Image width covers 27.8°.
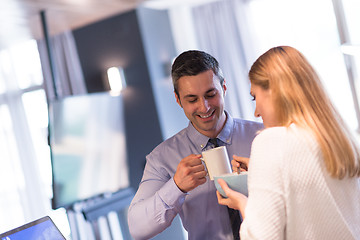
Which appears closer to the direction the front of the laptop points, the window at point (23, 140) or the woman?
the woman

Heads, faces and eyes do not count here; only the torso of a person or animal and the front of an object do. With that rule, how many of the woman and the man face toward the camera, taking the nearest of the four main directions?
1

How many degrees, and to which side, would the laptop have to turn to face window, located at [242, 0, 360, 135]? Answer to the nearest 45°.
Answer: approximately 90° to its left

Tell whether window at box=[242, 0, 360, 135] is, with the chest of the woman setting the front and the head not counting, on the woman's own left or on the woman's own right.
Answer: on the woman's own right

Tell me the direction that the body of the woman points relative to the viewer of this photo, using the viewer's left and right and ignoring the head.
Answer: facing away from the viewer and to the left of the viewer

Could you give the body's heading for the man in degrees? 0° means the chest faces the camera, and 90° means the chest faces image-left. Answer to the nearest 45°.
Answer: approximately 0°

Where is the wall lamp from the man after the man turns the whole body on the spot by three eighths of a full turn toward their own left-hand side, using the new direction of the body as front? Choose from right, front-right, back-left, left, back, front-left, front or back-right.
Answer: front-left

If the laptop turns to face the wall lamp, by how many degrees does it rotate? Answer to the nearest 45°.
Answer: approximately 135° to its left

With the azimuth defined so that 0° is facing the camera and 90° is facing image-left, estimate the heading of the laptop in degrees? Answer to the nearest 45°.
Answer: approximately 315°
